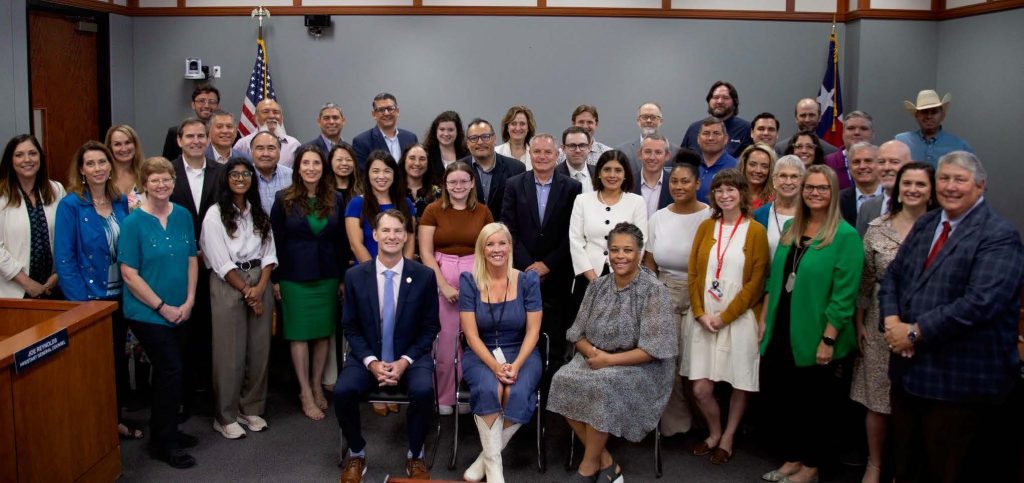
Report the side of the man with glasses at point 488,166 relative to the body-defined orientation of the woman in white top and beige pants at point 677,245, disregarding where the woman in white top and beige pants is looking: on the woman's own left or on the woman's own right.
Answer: on the woman's own right

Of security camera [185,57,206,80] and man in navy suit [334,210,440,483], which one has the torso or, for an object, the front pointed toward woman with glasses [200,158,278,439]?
the security camera

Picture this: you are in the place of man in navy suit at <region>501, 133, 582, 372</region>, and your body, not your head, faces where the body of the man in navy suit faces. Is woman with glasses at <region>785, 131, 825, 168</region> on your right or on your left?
on your left

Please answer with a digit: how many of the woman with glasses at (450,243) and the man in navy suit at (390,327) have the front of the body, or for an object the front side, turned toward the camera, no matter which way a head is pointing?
2

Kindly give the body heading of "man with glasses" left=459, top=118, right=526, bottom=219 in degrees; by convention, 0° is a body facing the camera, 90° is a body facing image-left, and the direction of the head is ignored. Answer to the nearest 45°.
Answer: approximately 0°

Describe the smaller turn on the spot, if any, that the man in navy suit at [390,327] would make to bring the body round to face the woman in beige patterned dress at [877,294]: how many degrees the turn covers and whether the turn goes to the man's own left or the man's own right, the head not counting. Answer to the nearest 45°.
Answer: approximately 90° to the man's own left

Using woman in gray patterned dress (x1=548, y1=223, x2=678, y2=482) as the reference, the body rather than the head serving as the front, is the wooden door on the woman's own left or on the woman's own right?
on the woman's own right

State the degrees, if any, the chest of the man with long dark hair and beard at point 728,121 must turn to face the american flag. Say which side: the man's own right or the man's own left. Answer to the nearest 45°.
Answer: approximately 90° to the man's own right

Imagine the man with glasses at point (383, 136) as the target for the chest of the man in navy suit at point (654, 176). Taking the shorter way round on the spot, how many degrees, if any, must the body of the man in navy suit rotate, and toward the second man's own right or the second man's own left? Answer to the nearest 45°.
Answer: approximately 90° to the second man's own right
